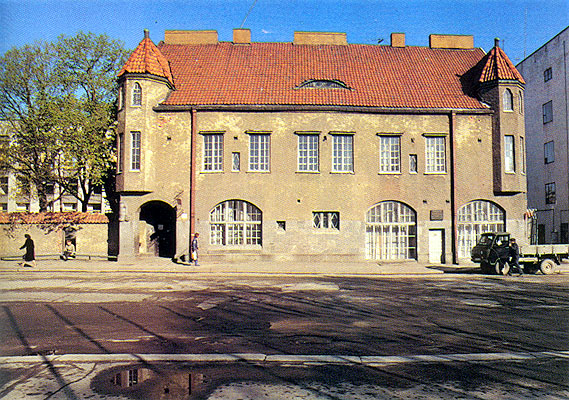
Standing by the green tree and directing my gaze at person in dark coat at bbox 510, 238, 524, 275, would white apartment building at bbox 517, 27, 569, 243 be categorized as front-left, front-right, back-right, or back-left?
front-left

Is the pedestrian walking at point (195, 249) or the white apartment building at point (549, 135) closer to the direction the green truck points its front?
the pedestrian walking

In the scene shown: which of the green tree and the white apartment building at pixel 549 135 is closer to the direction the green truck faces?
the green tree

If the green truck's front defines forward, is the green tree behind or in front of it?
in front

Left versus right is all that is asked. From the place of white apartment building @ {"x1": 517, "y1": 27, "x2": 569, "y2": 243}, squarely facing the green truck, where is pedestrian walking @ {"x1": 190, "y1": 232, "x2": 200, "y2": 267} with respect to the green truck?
right

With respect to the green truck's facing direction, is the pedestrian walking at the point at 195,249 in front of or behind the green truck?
in front
